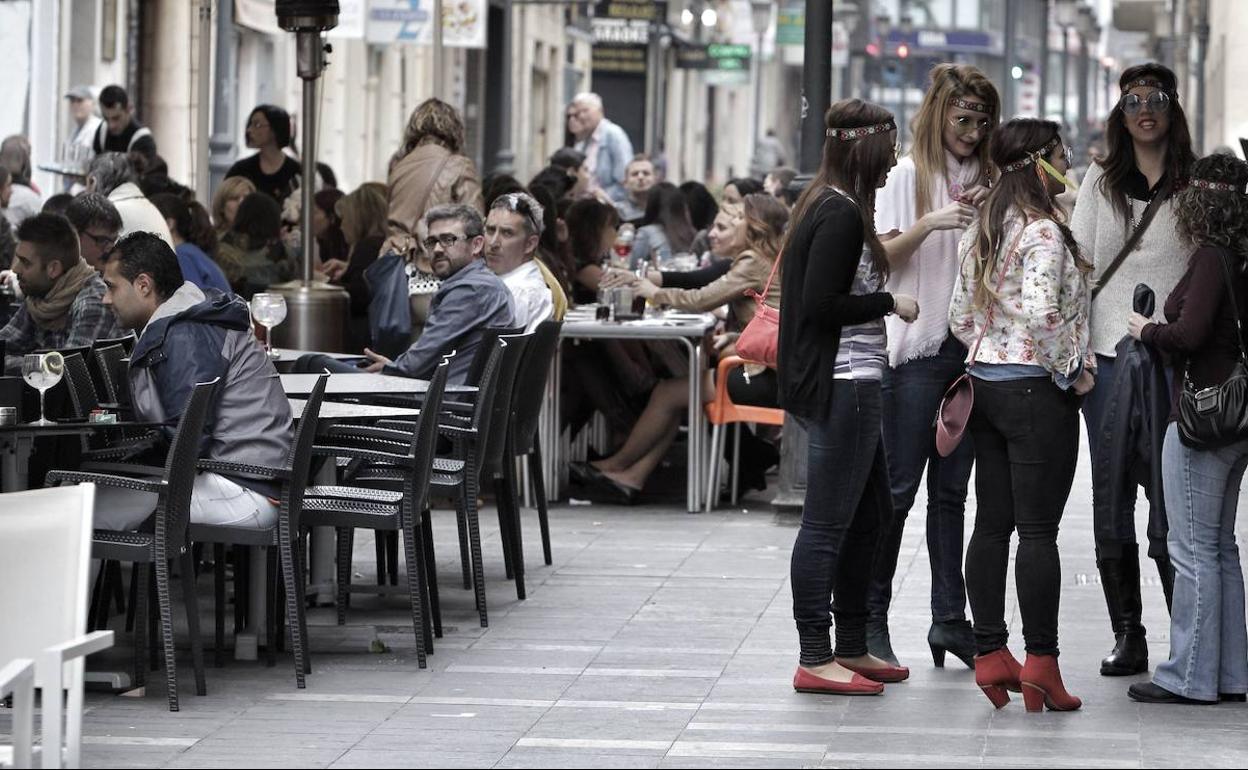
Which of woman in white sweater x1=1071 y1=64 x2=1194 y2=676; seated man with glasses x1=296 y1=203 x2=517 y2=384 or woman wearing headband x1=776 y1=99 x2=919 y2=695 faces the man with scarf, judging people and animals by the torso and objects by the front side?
the seated man with glasses

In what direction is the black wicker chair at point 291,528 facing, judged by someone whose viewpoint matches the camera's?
facing to the left of the viewer

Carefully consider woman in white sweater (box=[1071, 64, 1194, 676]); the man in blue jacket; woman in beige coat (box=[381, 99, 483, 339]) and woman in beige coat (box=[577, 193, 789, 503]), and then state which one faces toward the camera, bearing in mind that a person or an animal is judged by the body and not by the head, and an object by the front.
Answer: the woman in white sweater

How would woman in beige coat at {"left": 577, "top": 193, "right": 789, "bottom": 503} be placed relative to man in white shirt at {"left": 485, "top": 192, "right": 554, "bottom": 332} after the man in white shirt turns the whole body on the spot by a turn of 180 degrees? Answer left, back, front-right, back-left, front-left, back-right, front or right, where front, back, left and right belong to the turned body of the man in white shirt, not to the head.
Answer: front

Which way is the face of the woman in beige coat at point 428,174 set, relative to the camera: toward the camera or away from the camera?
away from the camera

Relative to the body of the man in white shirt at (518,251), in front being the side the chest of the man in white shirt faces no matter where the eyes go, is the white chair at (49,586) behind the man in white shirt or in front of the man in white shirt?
in front

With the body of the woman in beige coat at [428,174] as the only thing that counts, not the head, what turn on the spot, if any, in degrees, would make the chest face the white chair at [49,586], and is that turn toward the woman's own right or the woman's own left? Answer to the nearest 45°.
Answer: approximately 180°

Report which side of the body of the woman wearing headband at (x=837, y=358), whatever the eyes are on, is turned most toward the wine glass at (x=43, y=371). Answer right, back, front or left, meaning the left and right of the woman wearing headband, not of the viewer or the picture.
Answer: back

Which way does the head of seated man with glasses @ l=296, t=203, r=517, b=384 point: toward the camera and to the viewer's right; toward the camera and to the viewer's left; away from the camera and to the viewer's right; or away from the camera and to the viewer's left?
toward the camera and to the viewer's left

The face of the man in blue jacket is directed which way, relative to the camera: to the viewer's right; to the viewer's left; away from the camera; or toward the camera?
to the viewer's left

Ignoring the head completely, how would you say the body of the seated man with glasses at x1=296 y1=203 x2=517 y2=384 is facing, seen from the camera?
to the viewer's left

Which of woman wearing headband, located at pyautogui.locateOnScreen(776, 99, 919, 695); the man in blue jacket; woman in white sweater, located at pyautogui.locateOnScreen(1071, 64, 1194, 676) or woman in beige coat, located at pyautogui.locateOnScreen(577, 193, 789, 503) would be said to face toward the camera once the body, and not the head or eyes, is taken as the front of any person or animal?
the woman in white sweater

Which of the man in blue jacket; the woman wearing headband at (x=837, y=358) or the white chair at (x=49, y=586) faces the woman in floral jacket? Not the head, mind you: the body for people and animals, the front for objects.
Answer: the woman wearing headband

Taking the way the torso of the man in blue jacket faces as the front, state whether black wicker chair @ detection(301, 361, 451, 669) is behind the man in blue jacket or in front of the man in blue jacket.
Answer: behind
